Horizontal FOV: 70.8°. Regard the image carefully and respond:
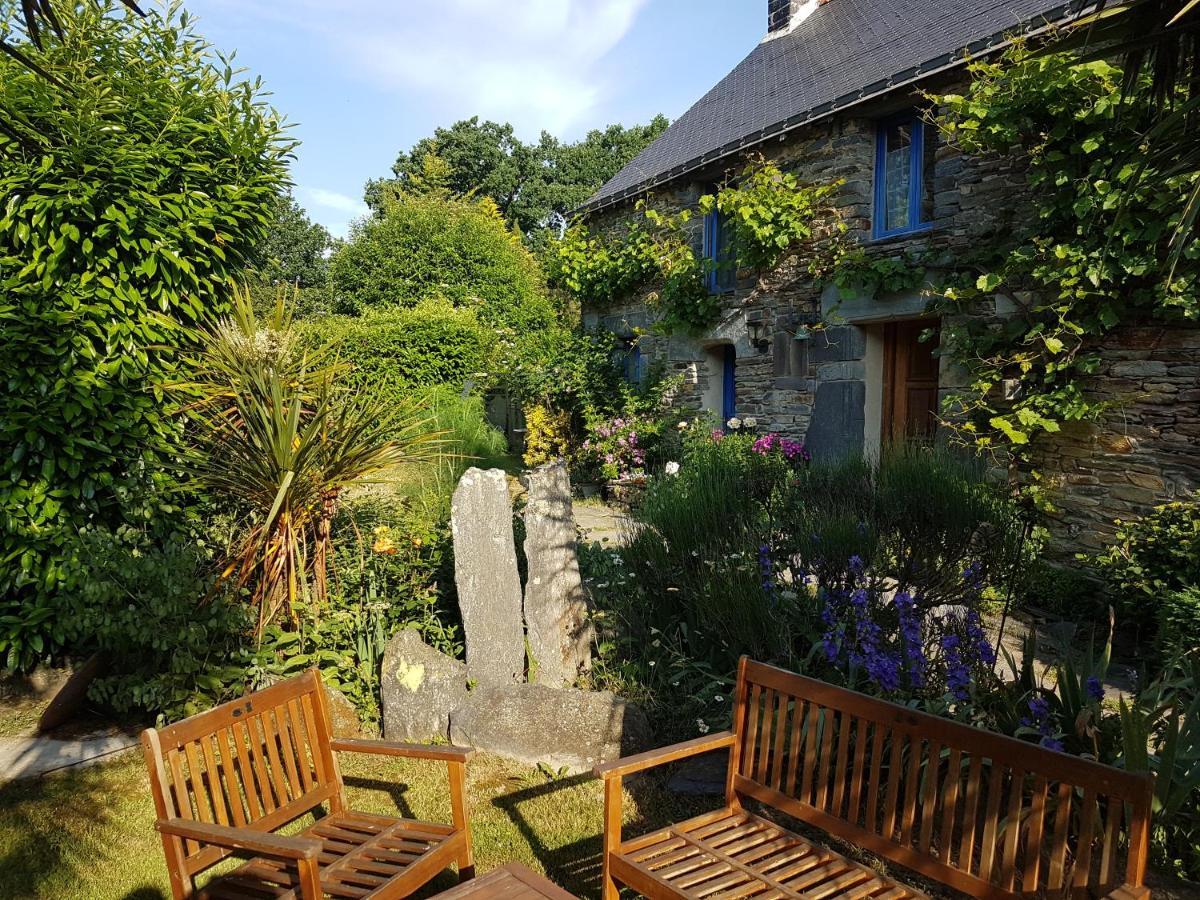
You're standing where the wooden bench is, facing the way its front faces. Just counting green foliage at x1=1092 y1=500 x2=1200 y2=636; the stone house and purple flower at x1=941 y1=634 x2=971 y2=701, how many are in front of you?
0

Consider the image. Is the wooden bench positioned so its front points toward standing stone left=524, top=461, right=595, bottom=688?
no

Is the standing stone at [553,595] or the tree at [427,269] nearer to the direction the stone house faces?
the standing stone

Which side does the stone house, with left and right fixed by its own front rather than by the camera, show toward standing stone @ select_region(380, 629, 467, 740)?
front

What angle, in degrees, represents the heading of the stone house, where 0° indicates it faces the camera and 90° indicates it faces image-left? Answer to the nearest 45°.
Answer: approximately 45°

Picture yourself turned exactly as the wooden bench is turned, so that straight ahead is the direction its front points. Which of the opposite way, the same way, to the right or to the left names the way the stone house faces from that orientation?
the same way

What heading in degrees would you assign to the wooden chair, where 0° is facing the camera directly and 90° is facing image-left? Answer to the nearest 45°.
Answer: approximately 315°

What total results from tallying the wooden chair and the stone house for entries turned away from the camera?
0

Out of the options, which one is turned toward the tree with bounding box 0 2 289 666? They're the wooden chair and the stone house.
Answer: the stone house

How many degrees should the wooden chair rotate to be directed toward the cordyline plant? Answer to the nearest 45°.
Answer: approximately 135° to its left

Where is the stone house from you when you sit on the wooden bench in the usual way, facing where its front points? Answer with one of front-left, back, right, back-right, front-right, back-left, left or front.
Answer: back-right

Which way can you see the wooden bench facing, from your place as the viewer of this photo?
facing the viewer and to the left of the viewer

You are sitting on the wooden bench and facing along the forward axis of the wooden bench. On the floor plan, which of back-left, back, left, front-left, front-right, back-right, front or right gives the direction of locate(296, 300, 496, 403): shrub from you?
right

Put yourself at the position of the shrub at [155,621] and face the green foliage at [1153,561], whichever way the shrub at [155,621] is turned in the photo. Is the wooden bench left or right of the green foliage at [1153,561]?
right

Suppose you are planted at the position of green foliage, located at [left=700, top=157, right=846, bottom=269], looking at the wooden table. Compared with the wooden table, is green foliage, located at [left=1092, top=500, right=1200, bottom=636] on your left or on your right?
left

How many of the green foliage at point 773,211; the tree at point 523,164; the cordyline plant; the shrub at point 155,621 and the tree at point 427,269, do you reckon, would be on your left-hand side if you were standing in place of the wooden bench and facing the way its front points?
0

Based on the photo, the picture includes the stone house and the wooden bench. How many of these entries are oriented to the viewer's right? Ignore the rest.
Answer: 0

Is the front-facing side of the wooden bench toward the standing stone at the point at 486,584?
no

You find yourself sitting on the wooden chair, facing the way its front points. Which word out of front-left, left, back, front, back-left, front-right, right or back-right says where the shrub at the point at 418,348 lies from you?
back-left
